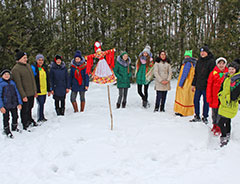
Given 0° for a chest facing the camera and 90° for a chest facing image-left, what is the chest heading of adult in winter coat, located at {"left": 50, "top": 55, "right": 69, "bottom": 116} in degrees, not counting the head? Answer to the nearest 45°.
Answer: approximately 0°

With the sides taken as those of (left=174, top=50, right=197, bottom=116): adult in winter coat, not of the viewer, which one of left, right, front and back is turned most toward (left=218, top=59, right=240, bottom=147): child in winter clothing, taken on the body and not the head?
left

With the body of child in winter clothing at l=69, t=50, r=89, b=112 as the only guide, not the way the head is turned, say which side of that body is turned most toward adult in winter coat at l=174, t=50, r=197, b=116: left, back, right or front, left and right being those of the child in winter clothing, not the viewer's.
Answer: left

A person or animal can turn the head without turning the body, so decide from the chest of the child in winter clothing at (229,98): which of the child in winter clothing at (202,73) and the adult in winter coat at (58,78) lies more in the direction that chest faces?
the adult in winter coat

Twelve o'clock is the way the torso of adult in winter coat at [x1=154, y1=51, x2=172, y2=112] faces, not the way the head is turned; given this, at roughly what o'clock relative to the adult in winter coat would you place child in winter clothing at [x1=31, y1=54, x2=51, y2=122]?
The child in winter clothing is roughly at 2 o'clock from the adult in winter coat.

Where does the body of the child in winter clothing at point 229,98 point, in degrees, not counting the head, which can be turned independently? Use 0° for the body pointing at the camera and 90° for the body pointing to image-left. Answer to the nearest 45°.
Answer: approximately 45°

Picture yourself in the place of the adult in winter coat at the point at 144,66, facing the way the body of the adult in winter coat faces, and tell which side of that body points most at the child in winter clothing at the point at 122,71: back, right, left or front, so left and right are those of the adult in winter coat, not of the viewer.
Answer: right
